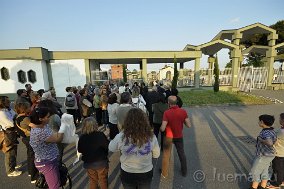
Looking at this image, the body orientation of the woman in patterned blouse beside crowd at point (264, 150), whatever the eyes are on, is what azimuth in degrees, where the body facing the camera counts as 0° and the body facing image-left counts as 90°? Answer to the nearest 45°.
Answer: approximately 90°

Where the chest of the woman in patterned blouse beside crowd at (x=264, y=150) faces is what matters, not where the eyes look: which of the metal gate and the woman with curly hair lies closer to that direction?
the woman with curly hair

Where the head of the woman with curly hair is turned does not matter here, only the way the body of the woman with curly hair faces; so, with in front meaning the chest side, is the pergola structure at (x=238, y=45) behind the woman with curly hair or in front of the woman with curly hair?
in front

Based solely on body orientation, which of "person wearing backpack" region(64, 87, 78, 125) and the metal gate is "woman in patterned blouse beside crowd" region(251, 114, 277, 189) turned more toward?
the person wearing backpack

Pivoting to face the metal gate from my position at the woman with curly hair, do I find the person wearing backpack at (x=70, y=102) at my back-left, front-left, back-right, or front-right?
front-left

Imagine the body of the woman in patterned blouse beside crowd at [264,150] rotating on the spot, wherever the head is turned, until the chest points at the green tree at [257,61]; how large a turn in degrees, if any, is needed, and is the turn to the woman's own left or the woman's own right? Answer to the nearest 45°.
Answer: approximately 90° to the woman's own right

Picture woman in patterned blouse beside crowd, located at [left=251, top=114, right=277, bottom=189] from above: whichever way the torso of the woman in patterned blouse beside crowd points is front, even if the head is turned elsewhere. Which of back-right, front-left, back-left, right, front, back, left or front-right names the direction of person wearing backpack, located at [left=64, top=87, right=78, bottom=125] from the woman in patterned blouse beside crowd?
front

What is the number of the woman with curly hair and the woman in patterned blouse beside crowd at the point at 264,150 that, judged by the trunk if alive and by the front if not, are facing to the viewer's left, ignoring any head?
1

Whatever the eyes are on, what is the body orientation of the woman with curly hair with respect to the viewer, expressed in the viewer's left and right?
facing away from the viewer

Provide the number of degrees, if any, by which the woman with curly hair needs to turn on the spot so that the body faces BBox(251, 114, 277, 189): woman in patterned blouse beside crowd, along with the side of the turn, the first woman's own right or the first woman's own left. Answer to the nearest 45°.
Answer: approximately 90° to the first woman's own right

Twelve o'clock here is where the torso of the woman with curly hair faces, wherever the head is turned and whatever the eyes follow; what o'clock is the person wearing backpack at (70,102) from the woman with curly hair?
The person wearing backpack is roughly at 11 o'clock from the woman with curly hair.

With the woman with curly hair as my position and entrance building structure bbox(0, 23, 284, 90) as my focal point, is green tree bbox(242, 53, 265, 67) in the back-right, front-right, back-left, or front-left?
front-right

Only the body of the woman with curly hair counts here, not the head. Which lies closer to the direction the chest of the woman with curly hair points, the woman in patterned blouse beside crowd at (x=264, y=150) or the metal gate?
the metal gate

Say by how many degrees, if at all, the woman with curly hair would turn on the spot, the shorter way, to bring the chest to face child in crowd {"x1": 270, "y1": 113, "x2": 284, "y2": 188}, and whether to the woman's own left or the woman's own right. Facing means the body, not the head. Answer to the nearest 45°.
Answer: approximately 90° to the woman's own right

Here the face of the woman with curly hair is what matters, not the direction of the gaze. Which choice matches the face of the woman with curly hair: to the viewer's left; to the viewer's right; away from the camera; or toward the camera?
away from the camera
